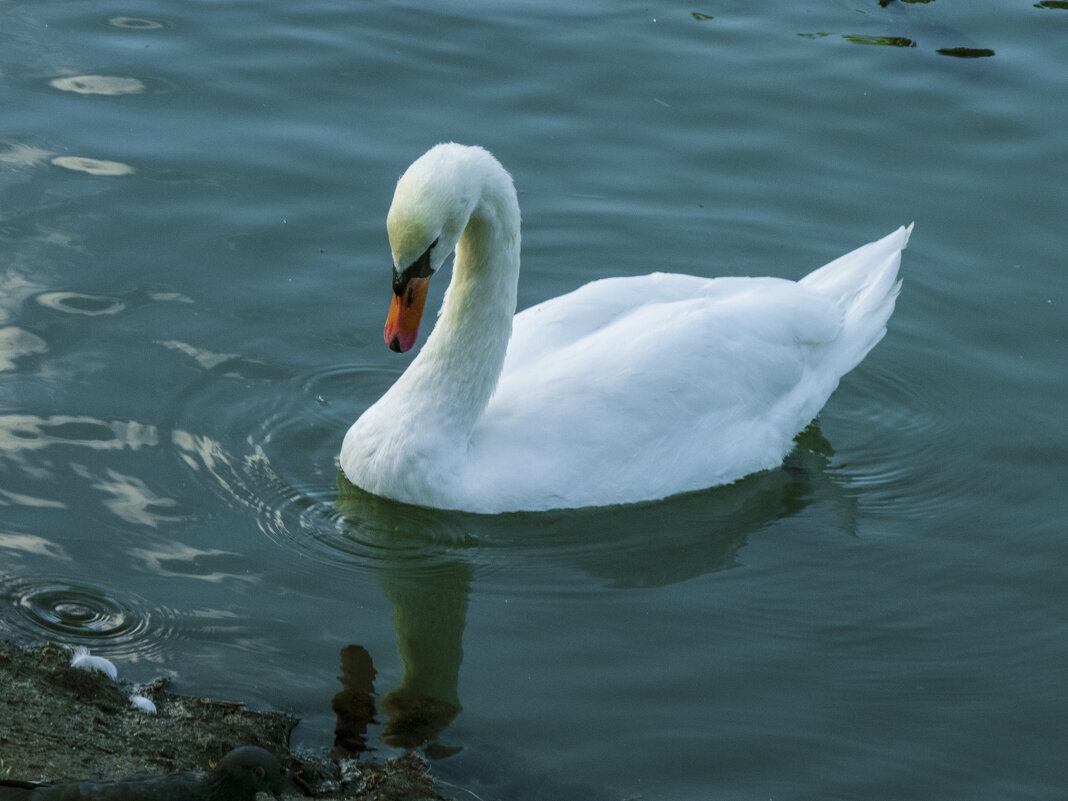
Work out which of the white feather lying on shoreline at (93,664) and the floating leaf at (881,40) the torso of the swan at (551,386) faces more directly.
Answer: the white feather lying on shoreline

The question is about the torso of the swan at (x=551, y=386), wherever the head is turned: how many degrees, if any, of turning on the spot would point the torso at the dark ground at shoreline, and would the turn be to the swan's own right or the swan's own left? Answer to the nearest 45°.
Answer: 0° — it already faces it

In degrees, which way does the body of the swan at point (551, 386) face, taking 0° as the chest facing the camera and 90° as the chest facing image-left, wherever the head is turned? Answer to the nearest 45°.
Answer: approximately 45°

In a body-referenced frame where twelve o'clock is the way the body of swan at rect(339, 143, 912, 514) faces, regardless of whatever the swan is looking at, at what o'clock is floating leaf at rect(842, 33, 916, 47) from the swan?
The floating leaf is roughly at 5 o'clock from the swan.

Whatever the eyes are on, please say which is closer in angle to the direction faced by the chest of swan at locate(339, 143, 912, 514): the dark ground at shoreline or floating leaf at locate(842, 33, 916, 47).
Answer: the dark ground at shoreline

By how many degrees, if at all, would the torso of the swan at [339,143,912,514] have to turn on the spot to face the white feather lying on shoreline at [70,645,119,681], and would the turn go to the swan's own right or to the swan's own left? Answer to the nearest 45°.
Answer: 0° — it already faces it
